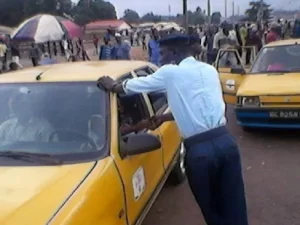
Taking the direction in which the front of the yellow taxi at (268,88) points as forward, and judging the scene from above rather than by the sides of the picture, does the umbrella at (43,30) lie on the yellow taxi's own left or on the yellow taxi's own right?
on the yellow taxi's own right

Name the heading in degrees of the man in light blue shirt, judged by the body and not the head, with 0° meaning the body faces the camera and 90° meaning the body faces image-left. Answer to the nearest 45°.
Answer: approximately 135°

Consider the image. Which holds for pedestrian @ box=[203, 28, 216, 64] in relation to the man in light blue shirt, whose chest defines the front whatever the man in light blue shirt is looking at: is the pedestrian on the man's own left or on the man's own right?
on the man's own right

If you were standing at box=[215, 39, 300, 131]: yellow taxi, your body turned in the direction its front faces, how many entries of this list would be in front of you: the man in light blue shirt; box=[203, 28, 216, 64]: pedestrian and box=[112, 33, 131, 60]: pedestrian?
1

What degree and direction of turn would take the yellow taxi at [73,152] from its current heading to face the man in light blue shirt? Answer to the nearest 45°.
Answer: approximately 135° to its left

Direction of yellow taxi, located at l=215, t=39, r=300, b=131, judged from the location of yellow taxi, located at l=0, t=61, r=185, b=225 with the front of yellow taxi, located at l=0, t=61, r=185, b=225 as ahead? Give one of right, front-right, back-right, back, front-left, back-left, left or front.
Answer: back

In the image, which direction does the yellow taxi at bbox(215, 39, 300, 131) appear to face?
toward the camera

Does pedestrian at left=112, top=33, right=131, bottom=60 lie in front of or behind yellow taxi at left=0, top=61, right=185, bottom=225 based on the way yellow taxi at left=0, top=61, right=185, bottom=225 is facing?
behind

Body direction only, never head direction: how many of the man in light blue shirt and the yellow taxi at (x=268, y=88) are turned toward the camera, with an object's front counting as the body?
1
